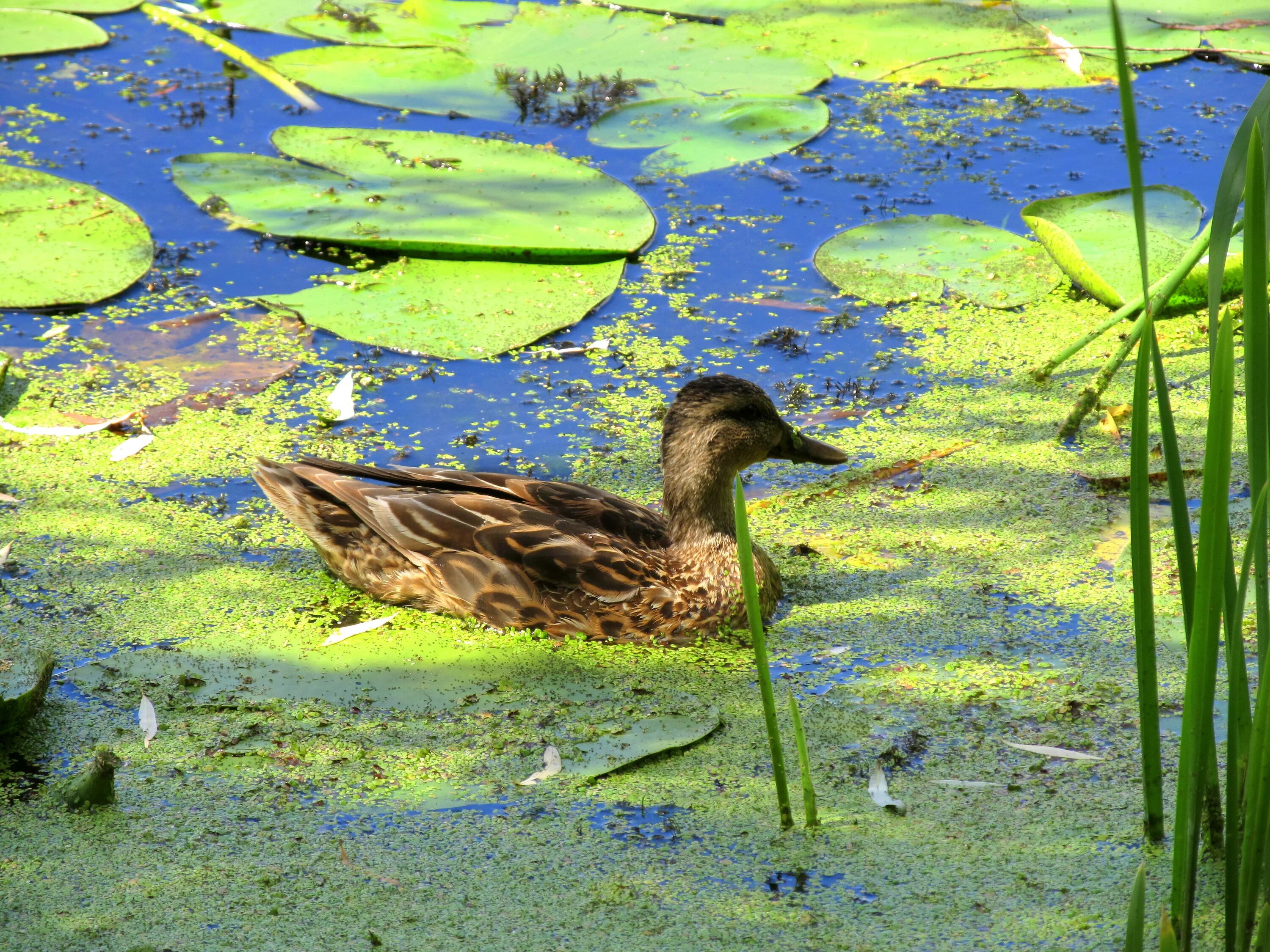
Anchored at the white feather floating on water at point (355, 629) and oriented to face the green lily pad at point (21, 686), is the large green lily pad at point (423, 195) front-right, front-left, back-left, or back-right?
back-right

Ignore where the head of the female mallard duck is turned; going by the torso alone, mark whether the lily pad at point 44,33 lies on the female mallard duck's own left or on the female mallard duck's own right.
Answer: on the female mallard duck's own left

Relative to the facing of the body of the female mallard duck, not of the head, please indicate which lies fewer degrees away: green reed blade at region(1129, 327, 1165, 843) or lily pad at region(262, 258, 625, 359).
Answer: the green reed blade

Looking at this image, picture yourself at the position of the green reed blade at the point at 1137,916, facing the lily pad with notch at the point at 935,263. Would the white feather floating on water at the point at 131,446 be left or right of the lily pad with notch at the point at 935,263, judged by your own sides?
left

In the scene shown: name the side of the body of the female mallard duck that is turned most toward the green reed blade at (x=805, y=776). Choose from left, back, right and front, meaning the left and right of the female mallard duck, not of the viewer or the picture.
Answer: right

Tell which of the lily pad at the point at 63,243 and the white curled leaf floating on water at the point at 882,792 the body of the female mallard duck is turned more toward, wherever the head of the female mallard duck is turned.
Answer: the white curled leaf floating on water

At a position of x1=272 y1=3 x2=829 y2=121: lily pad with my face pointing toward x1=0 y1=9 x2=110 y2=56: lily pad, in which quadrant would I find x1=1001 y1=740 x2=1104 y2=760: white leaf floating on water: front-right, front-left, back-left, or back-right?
back-left

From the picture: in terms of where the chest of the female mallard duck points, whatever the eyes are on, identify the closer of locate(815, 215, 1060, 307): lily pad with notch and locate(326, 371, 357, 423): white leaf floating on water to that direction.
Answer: the lily pad with notch

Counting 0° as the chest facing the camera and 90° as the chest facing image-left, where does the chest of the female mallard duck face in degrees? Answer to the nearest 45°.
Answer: approximately 270°

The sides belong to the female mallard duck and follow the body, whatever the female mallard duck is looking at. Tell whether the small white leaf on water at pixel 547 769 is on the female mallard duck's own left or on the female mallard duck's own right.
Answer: on the female mallard duck's own right

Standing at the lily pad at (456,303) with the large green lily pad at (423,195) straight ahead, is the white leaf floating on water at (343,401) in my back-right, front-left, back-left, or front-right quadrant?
back-left

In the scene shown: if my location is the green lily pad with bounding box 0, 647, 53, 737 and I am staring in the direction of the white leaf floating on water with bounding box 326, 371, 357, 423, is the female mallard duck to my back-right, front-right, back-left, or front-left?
front-right

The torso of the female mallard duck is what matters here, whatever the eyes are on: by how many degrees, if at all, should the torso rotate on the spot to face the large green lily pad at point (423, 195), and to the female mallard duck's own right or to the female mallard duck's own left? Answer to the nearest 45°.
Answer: approximately 90° to the female mallard duck's own left

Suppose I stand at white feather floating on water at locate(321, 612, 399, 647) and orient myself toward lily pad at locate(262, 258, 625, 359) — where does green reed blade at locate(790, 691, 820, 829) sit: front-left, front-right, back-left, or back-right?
back-right

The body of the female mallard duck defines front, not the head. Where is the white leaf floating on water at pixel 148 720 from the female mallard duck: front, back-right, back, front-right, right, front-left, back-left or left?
back-right

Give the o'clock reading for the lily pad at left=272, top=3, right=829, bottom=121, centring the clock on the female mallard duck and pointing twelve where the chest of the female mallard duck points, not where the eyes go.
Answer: The lily pad is roughly at 9 o'clock from the female mallard duck.

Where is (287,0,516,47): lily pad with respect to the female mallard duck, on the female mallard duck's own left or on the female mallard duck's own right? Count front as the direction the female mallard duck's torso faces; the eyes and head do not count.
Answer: on the female mallard duck's own left
